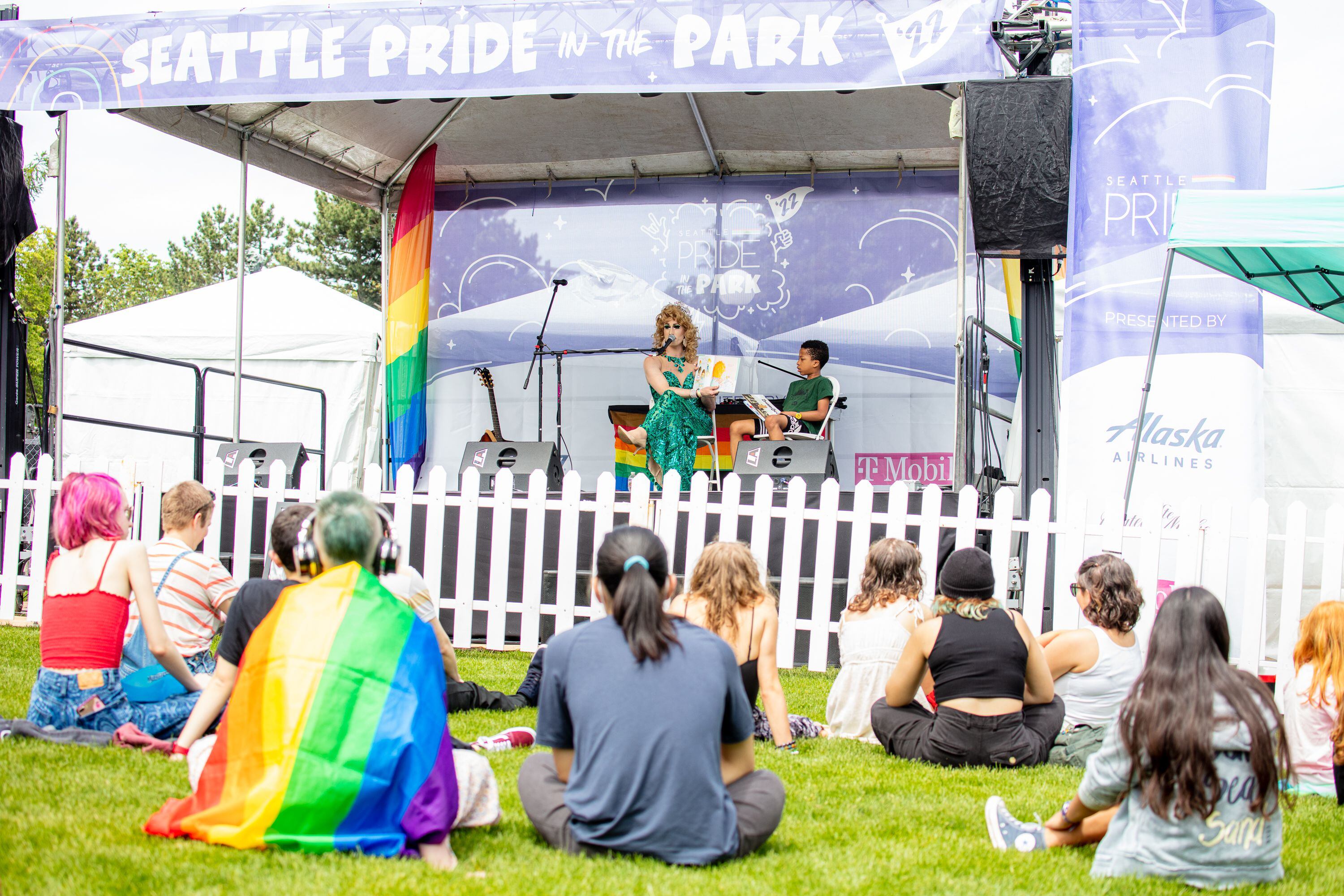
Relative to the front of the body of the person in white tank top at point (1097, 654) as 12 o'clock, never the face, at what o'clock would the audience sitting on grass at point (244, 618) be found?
The audience sitting on grass is roughly at 9 o'clock from the person in white tank top.

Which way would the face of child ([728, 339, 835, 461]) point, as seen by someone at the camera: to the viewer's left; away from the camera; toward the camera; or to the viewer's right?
to the viewer's left

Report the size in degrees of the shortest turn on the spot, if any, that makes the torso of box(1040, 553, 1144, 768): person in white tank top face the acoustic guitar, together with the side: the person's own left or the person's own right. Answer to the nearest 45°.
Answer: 0° — they already face it

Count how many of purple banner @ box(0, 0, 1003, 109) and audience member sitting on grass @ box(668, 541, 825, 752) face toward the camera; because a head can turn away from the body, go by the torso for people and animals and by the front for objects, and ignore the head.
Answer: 1

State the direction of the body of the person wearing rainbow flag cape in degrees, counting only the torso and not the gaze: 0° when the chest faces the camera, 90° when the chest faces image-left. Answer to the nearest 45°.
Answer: approximately 180°

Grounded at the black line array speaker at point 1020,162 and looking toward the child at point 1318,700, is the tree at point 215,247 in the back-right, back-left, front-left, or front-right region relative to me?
back-right

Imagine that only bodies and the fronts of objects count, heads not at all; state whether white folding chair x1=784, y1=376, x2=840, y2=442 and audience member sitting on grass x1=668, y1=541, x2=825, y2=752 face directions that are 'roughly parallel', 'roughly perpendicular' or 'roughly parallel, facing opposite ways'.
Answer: roughly perpendicular

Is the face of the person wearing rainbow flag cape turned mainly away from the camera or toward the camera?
away from the camera

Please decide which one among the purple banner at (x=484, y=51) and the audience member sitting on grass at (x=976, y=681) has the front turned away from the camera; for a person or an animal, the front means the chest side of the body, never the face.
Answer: the audience member sitting on grass
